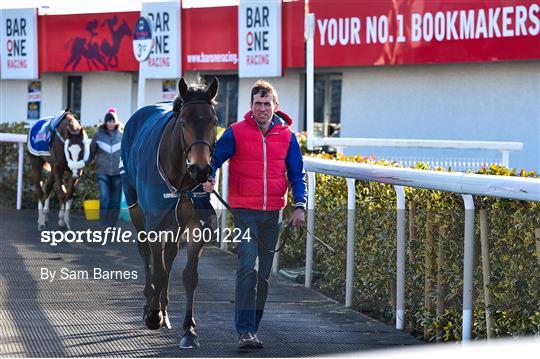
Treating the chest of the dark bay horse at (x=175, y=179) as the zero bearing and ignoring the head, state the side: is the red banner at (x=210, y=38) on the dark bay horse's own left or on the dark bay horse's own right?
on the dark bay horse's own left

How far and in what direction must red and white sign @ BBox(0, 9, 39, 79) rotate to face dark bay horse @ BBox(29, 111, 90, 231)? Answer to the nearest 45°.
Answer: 0° — it already faces it

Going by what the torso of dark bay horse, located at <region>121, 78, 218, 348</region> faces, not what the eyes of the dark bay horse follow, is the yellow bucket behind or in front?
behind

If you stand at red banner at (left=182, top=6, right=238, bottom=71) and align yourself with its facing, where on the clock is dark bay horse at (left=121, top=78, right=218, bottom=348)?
The dark bay horse is roughly at 12 o'clock from the red banner.

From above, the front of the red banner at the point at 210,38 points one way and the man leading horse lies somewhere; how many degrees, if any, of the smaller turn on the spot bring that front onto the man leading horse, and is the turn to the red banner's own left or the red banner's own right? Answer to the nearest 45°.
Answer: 0° — it already faces them

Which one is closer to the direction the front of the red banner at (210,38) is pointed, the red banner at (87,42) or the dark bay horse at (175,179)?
the dark bay horse

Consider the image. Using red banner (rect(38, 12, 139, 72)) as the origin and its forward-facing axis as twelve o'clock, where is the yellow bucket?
The yellow bucket is roughly at 12 o'clock from the red banner.

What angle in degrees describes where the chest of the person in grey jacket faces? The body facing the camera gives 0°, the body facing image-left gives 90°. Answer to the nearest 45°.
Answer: approximately 0°

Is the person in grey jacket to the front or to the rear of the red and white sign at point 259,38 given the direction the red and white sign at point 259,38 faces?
to the front

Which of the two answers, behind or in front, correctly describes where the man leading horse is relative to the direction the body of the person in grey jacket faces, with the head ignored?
in front

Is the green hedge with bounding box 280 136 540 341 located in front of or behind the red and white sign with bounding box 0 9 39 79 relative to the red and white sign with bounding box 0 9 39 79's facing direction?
in front
